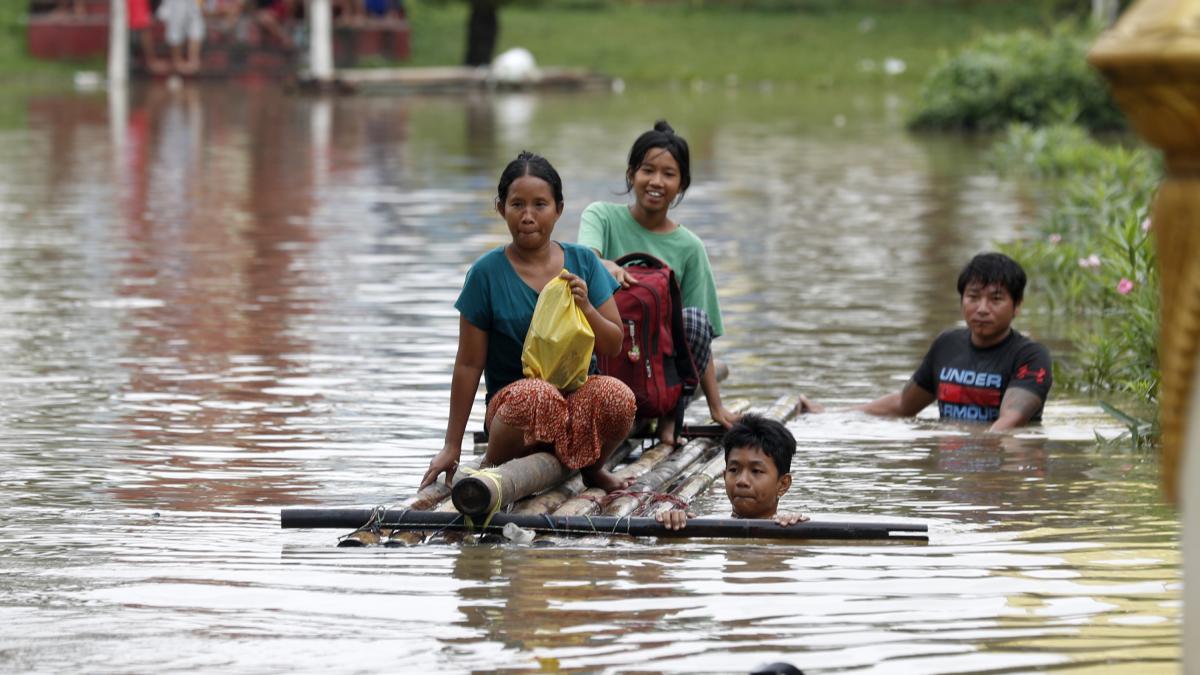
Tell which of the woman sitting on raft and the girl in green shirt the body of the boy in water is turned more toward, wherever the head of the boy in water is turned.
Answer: the woman sitting on raft

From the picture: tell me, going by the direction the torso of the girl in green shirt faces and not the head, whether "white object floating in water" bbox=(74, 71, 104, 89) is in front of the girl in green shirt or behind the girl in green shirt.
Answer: behind

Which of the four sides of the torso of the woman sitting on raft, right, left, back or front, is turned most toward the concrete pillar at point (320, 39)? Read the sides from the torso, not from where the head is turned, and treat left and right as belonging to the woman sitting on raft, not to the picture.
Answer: back

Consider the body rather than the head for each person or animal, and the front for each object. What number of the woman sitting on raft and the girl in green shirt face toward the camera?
2

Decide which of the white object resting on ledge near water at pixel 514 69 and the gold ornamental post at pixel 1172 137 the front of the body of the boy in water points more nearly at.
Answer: the gold ornamental post

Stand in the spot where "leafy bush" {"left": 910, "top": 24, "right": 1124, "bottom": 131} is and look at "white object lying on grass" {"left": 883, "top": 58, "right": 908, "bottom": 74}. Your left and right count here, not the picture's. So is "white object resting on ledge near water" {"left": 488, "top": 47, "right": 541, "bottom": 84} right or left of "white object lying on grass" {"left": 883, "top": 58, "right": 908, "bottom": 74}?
left

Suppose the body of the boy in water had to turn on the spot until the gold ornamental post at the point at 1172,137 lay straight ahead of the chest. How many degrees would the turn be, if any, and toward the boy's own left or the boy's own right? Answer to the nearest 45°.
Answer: approximately 45° to the boy's own left

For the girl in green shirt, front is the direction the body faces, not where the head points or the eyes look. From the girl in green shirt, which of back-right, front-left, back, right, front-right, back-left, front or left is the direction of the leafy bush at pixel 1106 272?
back-left

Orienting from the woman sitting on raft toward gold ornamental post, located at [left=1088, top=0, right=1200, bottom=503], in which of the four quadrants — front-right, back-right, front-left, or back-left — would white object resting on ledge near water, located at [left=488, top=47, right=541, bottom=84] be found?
back-left

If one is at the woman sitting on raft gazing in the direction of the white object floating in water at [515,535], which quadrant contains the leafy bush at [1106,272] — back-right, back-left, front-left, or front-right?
back-left
